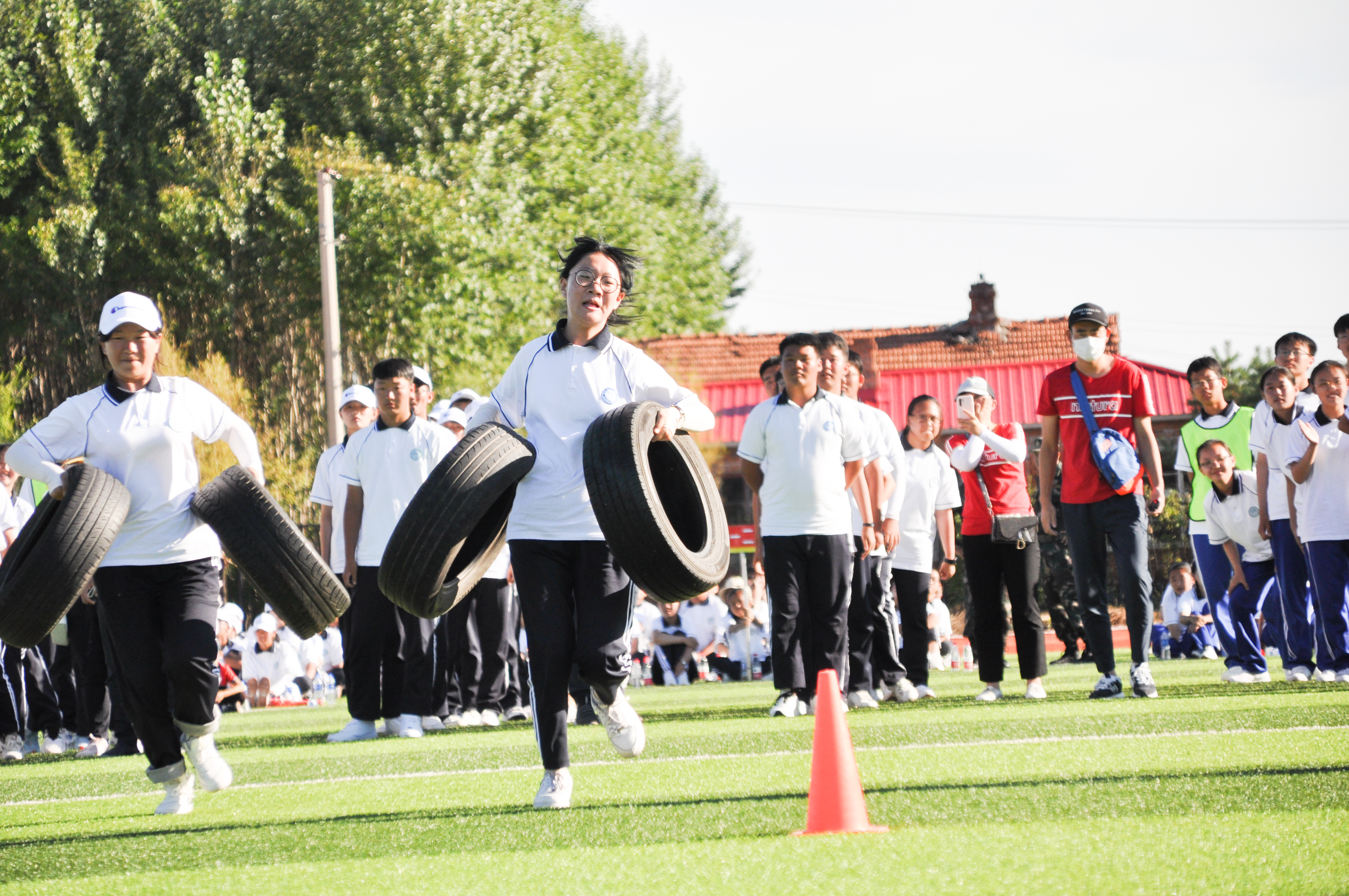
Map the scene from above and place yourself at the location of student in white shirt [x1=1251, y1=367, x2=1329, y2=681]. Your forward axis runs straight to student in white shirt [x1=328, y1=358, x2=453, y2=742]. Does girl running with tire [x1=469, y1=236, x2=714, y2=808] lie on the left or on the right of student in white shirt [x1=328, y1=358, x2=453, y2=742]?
left

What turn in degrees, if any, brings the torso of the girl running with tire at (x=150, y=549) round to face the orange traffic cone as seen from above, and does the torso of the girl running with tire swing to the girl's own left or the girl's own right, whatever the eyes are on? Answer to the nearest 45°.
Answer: approximately 45° to the girl's own left

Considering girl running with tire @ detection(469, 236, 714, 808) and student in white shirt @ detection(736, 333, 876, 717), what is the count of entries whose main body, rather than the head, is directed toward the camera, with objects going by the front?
2

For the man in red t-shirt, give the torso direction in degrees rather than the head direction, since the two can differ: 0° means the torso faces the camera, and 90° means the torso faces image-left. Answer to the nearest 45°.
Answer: approximately 0°

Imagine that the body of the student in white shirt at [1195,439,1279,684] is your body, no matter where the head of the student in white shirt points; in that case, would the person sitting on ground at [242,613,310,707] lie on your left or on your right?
on your right

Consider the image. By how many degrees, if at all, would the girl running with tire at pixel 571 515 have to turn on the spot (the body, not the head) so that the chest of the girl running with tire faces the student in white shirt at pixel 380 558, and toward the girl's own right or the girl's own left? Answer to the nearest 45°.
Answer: approximately 180°

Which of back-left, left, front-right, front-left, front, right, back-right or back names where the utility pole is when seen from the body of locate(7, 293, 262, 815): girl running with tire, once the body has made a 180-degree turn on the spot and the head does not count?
front

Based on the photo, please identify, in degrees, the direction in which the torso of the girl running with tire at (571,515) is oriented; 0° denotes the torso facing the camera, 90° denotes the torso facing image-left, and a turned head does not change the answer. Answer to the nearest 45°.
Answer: approximately 0°

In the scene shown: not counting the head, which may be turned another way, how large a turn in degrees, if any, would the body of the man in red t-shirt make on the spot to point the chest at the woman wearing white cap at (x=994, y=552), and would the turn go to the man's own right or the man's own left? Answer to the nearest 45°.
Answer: approximately 135° to the man's own right

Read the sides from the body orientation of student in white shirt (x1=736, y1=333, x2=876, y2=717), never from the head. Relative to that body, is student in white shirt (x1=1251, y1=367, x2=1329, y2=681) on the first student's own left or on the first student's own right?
on the first student's own left

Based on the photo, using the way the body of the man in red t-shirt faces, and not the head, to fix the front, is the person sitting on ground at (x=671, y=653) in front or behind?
behind
